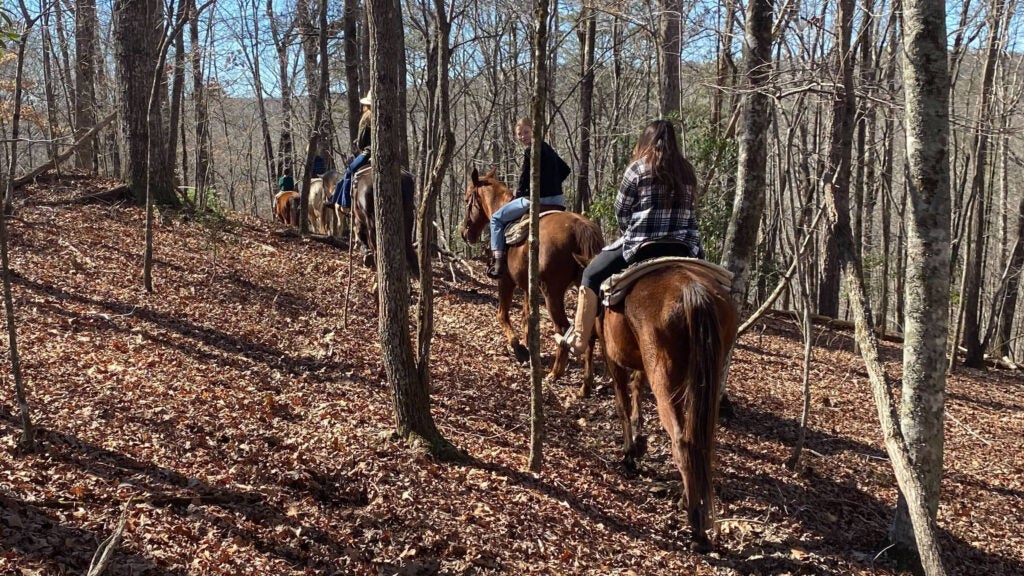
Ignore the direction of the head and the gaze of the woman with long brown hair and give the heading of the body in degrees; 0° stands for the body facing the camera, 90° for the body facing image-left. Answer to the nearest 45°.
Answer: approximately 135°

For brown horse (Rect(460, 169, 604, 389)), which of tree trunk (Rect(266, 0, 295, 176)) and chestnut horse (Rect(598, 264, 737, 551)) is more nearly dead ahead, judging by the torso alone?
the tree trunk

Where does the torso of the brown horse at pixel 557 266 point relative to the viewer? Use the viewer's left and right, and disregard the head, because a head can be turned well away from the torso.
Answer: facing away from the viewer and to the left of the viewer

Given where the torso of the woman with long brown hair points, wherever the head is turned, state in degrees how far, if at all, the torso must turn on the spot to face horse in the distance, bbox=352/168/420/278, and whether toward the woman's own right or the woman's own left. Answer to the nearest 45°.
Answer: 0° — they already face it

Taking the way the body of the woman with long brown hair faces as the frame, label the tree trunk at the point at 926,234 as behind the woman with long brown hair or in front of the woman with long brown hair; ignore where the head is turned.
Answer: behind
